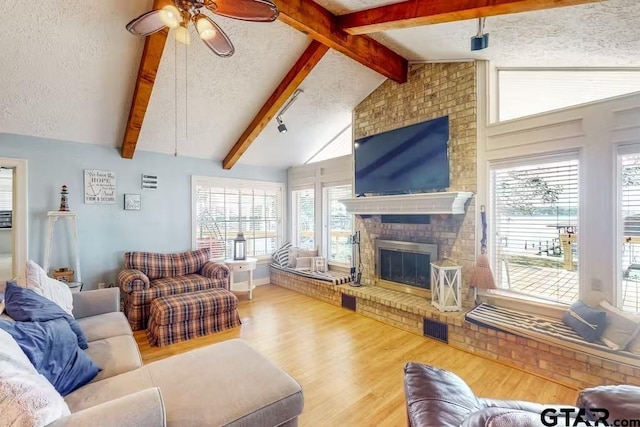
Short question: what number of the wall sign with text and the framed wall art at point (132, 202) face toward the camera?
2

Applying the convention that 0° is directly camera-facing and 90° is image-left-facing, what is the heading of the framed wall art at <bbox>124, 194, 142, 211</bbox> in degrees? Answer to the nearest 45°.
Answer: approximately 0°

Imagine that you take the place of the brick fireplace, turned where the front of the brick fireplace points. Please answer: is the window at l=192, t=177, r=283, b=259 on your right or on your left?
on your right

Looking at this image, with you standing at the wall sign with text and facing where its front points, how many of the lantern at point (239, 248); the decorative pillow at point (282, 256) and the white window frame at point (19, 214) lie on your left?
2

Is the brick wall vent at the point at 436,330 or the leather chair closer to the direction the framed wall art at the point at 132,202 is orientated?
the leather chair
